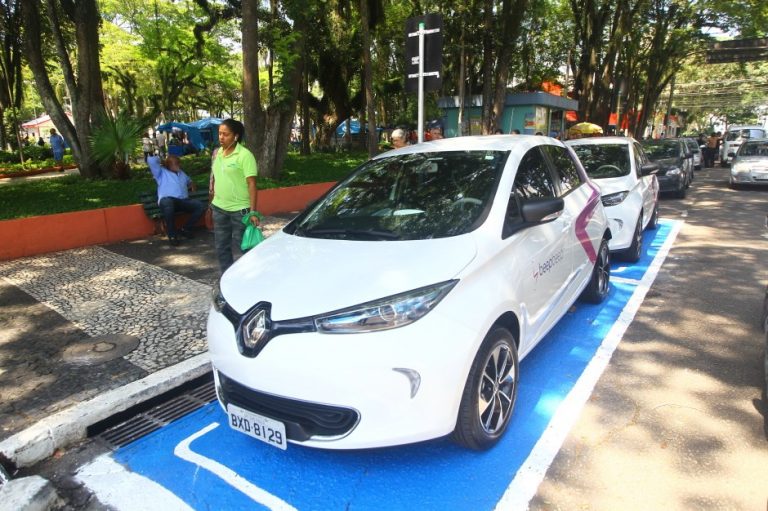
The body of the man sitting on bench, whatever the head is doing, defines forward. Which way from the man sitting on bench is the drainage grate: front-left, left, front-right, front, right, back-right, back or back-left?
front-right

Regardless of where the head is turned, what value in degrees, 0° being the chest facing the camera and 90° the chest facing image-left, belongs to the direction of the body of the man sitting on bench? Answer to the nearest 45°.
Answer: approximately 315°

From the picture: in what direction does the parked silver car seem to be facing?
toward the camera

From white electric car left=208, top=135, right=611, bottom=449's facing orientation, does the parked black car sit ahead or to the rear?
to the rear

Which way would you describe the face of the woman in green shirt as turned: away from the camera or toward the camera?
toward the camera

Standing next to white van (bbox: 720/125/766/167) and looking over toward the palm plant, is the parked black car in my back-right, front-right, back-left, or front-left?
front-left

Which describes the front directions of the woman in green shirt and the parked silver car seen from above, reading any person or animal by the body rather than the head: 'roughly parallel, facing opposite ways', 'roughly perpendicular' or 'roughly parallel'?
roughly parallel

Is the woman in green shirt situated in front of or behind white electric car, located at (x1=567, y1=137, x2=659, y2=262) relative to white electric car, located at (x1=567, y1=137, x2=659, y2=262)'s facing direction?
in front

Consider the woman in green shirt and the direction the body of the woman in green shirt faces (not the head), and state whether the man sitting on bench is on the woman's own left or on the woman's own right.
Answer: on the woman's own right

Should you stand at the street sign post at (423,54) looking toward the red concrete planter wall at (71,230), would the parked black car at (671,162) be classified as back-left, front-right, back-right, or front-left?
back-right

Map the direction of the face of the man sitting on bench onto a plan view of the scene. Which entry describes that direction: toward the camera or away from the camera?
toward the camera

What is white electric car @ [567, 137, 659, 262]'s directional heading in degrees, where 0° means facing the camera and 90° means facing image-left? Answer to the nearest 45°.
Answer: approximately 45°

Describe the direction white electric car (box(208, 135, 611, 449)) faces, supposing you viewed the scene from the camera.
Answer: facing the viewer and to the left of the viewer

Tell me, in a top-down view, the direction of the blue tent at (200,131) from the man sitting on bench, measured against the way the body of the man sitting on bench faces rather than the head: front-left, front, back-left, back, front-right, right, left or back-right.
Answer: back-left

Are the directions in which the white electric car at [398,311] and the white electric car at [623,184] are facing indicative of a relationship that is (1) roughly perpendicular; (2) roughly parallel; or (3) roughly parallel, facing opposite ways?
roughly parallel

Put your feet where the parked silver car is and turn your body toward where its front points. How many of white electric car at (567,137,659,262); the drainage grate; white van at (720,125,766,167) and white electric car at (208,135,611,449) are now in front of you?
3

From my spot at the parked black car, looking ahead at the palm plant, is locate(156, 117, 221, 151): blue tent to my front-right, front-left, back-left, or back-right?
front-right

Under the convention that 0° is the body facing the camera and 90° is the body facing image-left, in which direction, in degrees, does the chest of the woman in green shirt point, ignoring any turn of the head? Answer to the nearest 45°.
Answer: approximately 45°
